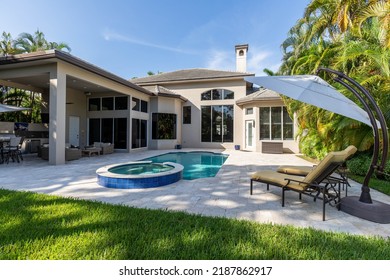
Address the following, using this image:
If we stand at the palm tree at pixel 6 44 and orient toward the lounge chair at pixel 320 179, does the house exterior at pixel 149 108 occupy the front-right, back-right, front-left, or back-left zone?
front-left

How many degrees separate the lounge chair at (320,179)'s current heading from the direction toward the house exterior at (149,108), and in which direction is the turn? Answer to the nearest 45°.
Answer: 0° — it already faces it
